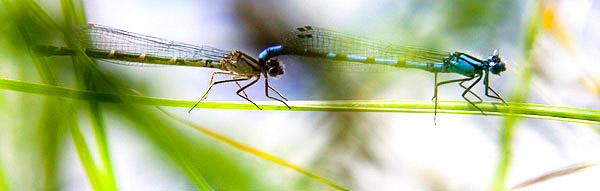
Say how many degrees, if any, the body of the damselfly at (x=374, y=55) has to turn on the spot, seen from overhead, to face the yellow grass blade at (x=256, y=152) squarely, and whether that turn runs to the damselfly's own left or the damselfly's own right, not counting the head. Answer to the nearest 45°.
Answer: approximately 135° to the damselfly's own right

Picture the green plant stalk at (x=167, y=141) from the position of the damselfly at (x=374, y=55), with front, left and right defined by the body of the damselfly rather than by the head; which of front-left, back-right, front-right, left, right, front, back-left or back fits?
back-right

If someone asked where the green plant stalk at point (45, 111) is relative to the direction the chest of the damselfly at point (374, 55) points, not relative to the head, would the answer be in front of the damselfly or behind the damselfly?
behind

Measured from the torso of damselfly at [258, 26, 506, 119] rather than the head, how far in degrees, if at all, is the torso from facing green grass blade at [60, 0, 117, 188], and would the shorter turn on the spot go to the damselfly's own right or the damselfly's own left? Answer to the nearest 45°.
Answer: approximately 135° to the damselfly's own right

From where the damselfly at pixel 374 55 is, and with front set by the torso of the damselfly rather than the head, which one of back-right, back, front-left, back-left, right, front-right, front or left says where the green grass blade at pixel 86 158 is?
back-right

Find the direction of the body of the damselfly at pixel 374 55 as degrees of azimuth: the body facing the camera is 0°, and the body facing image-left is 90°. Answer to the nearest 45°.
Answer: approximately 270°

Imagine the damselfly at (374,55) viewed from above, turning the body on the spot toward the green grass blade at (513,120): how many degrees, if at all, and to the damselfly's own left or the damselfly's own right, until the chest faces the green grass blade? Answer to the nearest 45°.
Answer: approximately 45° to the damselfly's own right
